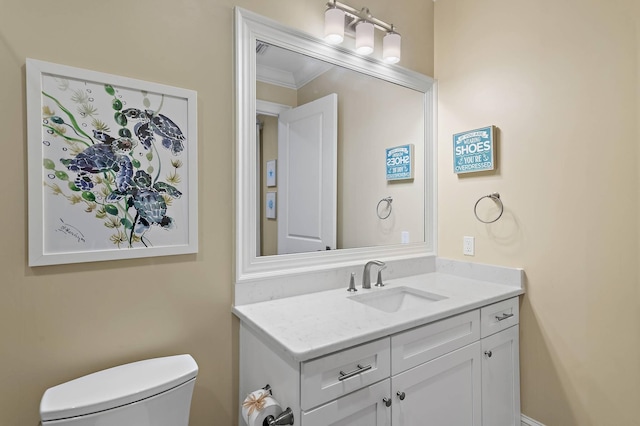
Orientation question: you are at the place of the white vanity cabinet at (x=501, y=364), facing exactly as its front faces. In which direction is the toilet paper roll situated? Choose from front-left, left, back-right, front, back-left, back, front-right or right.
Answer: right

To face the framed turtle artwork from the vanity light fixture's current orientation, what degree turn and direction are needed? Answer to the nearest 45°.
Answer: approximately 90° to its right

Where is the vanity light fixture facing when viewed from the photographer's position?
facing the viewer and to the right of the viewer

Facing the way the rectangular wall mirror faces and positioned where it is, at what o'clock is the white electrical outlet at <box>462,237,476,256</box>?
The white electrical outlet is roughly at 10 o'clock from the rectangular wall mirror.

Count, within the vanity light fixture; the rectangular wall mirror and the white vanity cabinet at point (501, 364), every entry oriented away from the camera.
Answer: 0

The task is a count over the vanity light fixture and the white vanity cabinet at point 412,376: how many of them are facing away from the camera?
0

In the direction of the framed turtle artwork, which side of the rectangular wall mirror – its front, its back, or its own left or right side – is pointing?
right
